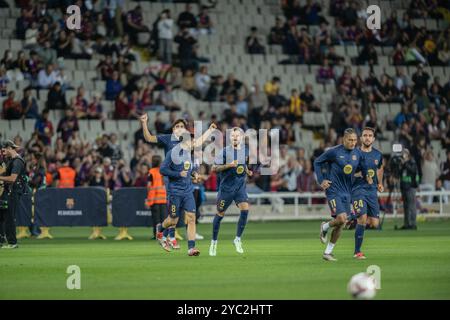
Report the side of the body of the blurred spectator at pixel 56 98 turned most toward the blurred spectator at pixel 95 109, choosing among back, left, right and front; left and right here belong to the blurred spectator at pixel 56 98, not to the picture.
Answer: left

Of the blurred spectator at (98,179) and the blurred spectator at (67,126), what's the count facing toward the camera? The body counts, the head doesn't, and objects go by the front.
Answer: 2

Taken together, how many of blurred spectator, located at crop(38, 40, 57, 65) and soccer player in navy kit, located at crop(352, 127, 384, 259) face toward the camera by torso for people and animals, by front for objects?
2

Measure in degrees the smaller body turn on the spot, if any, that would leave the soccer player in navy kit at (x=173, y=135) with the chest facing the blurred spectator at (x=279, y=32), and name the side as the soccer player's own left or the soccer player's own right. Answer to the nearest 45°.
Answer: approximately 135° to the soccer player's own left

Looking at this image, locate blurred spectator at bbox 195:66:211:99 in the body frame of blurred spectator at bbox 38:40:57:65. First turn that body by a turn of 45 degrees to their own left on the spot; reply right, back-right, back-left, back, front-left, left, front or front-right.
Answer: front-left

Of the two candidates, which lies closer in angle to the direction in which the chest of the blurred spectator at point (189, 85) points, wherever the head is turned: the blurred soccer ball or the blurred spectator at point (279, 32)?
the blurred soccer ball

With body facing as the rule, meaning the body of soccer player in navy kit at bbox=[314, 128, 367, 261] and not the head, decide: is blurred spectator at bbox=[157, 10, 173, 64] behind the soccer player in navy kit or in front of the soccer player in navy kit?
behind

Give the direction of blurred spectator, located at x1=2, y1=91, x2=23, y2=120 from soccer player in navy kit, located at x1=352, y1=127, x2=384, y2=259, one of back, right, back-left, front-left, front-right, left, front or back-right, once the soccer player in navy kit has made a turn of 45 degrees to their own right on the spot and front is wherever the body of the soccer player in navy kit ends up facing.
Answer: right

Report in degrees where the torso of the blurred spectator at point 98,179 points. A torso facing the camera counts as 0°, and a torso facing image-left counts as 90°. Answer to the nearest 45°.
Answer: approximately 0°

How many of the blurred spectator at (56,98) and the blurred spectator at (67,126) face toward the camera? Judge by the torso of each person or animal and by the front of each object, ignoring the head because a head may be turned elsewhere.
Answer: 2
